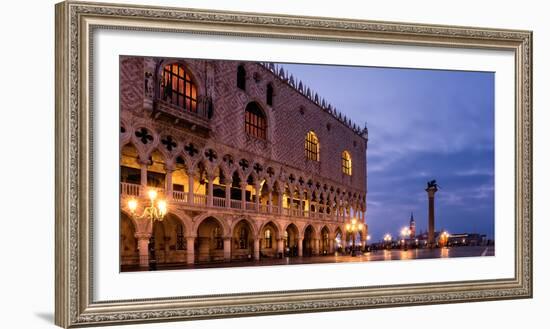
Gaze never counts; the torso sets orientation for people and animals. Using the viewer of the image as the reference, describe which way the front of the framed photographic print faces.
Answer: facing the viewer and to the right of the viewer
